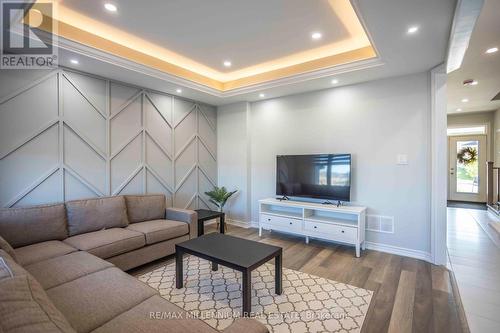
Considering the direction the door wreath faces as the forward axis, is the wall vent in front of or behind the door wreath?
in front

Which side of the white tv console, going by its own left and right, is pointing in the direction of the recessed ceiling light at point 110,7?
front

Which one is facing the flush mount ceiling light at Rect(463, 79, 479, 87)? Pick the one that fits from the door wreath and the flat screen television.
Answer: the door wreath

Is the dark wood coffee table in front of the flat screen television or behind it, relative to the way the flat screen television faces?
in front

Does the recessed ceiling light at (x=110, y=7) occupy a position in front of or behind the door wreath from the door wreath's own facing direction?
in front

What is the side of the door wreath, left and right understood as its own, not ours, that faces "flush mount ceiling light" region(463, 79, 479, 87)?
front

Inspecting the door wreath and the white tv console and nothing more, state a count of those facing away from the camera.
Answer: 0

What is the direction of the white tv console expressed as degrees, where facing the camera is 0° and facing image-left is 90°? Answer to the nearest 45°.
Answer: approximately 45°
